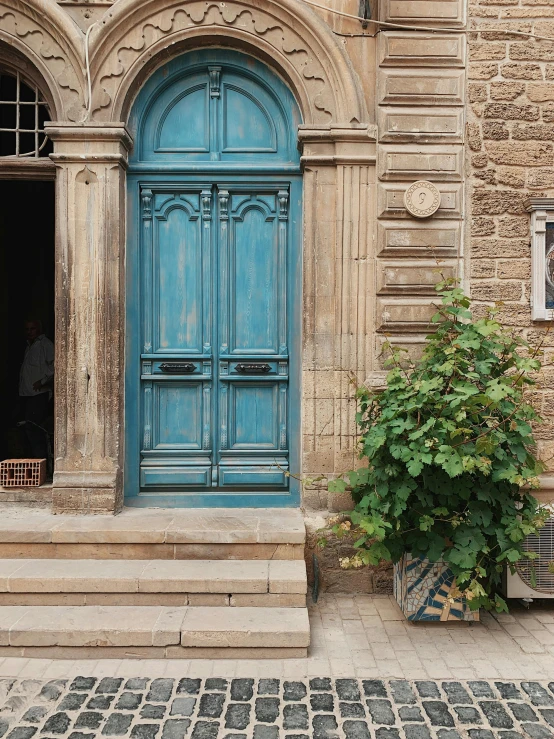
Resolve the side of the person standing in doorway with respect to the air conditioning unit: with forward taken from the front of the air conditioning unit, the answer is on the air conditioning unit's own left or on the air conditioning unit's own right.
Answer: on the air conditioning unit's own right

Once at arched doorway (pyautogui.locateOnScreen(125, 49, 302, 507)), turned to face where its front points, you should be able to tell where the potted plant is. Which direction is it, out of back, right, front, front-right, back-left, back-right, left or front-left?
front-left

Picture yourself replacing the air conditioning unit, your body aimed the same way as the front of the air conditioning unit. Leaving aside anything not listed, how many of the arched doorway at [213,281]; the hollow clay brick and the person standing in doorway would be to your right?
3

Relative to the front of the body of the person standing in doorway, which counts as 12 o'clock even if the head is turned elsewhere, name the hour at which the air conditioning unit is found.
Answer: The air conditioning unit is roughly at 9 o'clock from the person standing in doorway.

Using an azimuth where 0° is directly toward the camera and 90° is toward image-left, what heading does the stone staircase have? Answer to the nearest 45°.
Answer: approximately 0°

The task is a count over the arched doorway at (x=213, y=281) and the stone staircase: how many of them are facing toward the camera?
2
